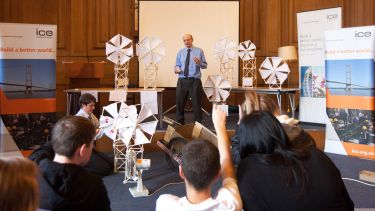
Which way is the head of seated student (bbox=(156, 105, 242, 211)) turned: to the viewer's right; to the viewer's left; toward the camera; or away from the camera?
away from the camera

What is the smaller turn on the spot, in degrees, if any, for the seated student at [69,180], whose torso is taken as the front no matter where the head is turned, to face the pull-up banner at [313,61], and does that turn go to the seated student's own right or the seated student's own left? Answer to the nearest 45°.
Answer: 0° — they already face it

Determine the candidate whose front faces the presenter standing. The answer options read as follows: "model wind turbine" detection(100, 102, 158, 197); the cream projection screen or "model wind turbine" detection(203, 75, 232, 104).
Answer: the cream projection screen

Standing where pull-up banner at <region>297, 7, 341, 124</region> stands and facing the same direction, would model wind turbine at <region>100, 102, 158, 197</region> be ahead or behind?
ahead

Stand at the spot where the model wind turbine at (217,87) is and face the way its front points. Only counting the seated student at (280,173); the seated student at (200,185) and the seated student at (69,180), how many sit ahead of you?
3

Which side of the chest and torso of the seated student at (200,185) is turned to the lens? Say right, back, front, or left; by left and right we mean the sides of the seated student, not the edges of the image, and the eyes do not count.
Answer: back

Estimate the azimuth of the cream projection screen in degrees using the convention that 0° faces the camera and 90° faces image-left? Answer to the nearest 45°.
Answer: approximately 0°

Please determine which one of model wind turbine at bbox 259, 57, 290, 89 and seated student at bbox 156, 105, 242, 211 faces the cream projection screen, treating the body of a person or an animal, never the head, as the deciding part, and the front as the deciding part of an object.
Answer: the seated student

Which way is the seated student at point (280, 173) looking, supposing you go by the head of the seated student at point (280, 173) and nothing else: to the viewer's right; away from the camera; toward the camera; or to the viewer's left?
away from the camera

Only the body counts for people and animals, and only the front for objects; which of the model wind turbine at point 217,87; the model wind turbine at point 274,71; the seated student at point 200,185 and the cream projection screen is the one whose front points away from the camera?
the seated student

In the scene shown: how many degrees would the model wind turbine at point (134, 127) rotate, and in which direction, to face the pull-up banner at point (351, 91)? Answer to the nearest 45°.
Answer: approximately 90° to its left

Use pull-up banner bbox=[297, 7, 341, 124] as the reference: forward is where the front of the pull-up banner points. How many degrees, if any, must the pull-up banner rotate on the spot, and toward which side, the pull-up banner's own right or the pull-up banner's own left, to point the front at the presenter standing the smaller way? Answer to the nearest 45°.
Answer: approximately 45° to the pull-up banner's own right

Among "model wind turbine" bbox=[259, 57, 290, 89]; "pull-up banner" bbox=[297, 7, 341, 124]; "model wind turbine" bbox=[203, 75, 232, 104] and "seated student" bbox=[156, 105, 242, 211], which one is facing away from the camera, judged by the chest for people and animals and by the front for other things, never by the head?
the seated student
